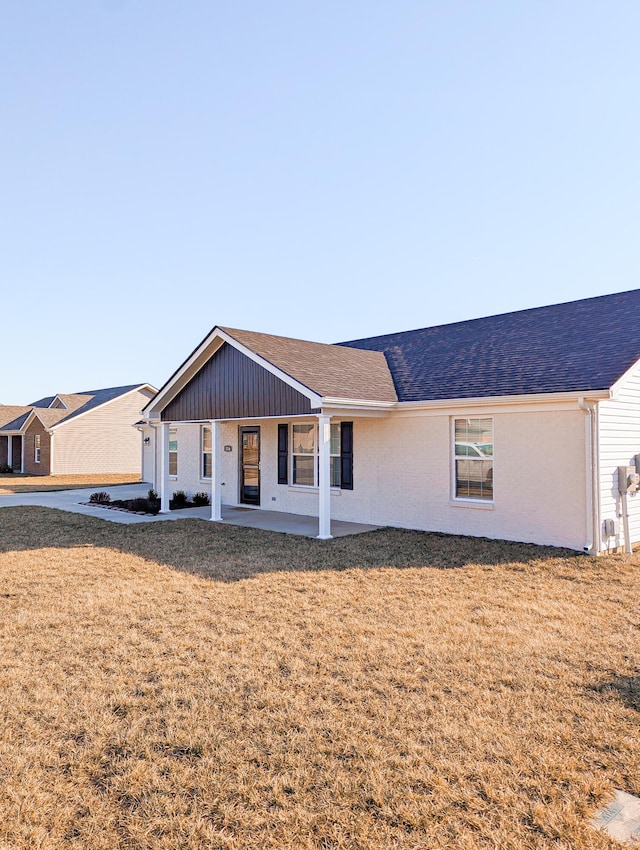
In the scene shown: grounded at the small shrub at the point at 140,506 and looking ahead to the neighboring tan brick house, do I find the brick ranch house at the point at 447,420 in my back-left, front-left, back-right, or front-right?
back-right

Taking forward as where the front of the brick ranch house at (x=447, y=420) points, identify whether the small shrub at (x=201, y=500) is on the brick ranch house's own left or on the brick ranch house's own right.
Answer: on the brick ranch house's own right

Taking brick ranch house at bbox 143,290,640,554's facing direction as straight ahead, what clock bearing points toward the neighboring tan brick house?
The neighboring tan brick house is roughly at 3 o'clock from the brick ranch house.

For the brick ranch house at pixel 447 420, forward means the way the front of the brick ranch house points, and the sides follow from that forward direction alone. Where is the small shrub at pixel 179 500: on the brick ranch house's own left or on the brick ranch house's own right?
on the brick ranch house's own right

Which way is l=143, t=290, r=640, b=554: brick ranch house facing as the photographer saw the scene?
facing the viewer and to the left of the viewer

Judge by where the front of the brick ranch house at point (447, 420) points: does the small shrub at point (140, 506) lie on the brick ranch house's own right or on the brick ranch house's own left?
on the brick ranch house's own right
